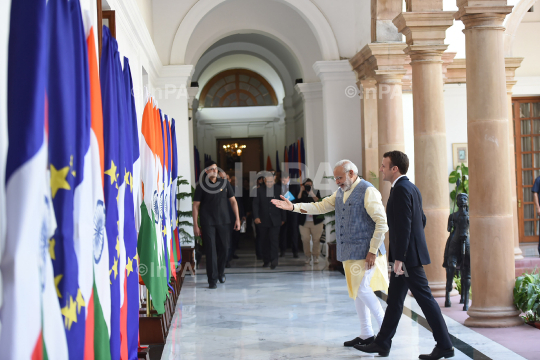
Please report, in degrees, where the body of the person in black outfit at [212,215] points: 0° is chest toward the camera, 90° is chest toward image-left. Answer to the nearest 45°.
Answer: approximately 0°

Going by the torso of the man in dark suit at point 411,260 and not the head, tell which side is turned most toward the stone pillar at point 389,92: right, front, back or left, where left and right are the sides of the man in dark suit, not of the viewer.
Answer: right

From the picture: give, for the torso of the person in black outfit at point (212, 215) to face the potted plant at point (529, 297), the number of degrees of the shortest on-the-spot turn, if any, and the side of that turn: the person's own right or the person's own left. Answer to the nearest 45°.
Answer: approximately 45° to the person's own left

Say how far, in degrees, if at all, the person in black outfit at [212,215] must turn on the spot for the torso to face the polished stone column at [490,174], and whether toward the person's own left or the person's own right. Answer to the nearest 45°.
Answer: approximately 45° to the person's own left

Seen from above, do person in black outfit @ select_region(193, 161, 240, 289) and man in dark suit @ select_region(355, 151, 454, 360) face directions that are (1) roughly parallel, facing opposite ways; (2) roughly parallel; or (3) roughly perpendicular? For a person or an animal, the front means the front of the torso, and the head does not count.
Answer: roughly perpendicular

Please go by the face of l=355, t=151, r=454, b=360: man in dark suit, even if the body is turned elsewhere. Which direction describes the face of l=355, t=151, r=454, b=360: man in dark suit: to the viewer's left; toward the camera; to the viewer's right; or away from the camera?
to the viewer's left

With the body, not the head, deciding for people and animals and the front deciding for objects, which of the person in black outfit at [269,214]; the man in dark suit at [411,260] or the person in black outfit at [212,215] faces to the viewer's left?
the man in dark suit

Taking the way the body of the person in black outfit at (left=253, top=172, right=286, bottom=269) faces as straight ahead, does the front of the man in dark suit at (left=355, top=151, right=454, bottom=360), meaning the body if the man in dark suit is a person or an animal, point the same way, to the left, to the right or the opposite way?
to the right

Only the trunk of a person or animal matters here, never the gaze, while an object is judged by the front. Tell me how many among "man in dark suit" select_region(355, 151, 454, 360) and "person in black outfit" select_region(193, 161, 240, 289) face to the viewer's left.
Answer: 1

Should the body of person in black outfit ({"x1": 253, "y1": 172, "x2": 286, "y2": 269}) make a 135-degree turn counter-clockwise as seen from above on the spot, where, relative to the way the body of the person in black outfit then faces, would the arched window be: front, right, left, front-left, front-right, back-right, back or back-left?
front-left

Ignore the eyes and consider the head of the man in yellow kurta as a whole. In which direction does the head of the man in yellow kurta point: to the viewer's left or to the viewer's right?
to the viewer's left

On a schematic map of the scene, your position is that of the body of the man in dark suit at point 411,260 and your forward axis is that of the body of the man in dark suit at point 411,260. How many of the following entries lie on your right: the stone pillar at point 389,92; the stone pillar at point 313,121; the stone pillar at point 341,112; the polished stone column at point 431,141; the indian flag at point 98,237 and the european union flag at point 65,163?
4

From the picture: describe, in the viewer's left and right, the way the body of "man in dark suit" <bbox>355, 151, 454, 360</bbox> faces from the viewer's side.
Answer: facing to the left of the viewer

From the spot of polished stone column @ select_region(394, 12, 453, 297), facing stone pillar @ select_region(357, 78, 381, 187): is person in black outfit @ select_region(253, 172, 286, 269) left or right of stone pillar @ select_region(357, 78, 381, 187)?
left

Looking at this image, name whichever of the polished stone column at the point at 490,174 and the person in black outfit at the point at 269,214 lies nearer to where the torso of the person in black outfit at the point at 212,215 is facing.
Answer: the polished stone column

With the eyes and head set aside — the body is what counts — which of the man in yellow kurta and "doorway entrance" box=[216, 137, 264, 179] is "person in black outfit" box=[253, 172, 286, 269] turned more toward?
the man in yellow kurta
